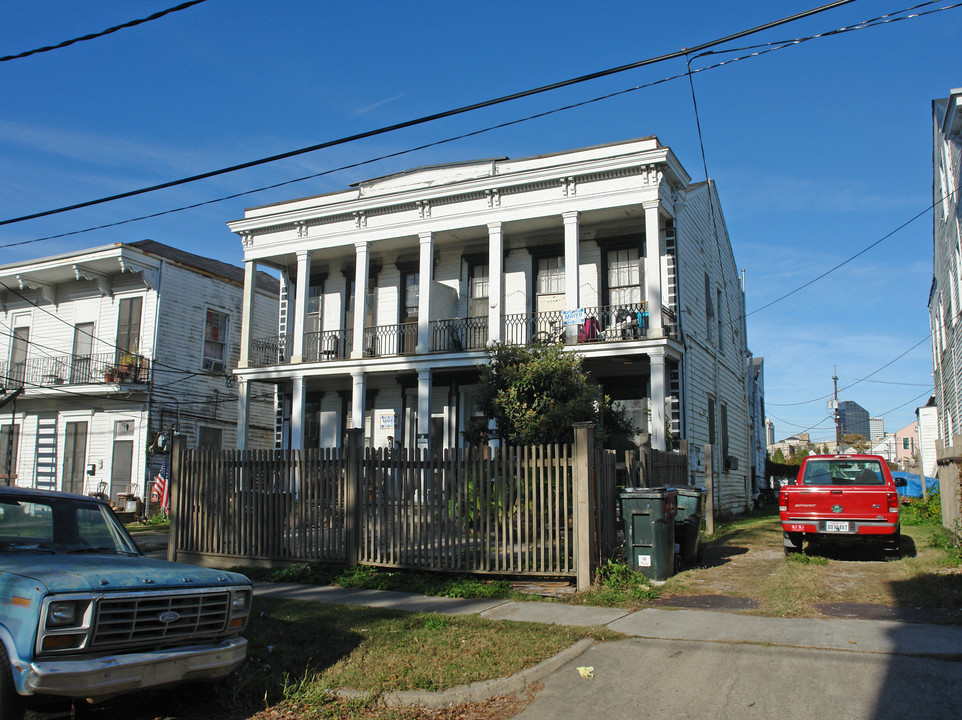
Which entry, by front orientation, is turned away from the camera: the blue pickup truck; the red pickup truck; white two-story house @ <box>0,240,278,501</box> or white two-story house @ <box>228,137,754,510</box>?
the red pickup truck

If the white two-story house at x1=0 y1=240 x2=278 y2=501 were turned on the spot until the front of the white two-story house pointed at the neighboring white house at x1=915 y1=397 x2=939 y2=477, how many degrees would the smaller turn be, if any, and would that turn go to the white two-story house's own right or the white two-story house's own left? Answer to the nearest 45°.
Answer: approximately 135° to the white two-story house's own left

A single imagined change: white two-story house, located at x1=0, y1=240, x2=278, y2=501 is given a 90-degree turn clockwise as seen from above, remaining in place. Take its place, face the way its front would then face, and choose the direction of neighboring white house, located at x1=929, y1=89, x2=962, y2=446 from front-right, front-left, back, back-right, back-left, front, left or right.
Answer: back

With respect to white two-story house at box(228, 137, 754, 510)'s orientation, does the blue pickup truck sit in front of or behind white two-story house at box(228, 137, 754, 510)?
in front

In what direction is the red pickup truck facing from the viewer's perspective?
away from the camera

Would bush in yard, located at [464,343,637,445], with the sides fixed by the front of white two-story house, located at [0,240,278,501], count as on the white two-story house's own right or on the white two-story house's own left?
on the white two-story house's own left

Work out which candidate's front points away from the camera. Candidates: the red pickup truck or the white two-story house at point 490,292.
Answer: the red pickup truck

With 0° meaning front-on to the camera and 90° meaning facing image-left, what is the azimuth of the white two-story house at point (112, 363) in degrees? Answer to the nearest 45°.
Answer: approximately 45°
